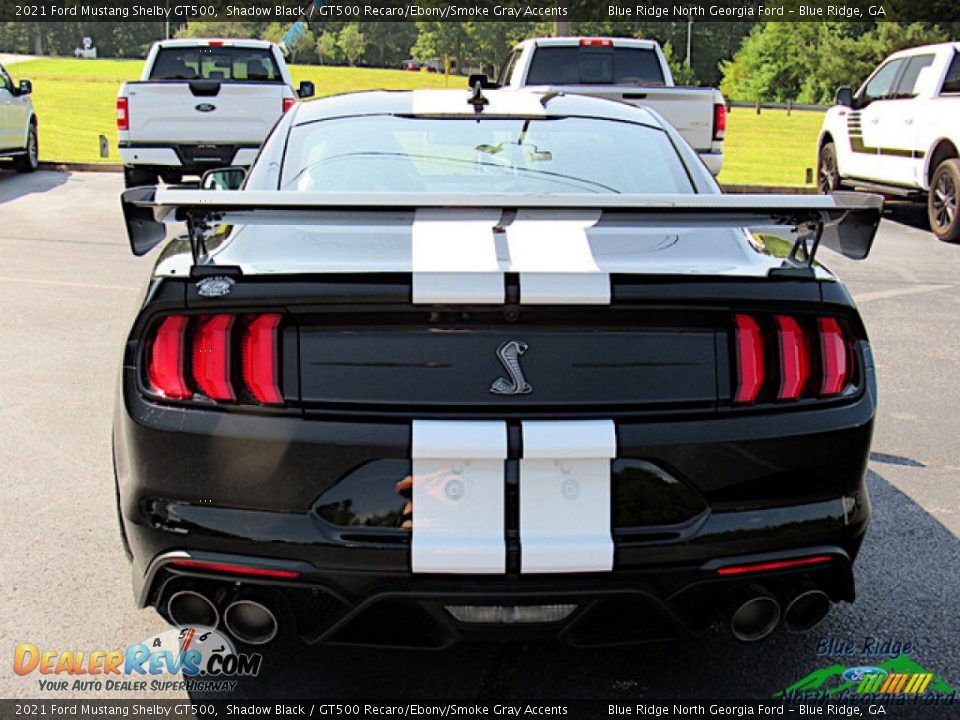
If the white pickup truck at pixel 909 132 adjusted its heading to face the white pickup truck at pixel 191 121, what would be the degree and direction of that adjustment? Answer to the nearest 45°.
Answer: approximately 45° to its left

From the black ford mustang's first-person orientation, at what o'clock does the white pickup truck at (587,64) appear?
The white pickup truck is roughly at 12 o'clock from the black ford mustang.

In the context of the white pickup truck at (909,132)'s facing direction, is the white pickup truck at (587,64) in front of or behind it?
in front

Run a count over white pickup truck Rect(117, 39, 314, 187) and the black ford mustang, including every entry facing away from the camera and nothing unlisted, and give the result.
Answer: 2

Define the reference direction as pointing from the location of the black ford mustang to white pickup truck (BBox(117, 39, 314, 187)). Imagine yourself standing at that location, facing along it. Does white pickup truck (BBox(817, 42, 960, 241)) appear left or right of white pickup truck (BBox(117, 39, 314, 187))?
right

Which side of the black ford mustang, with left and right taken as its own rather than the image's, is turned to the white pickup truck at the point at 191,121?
front

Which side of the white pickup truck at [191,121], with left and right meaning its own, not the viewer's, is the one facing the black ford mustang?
back

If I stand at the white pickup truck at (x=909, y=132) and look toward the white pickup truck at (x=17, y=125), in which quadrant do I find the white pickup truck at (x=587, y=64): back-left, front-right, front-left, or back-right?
front-right

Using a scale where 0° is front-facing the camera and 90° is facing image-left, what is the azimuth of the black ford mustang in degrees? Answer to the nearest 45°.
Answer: approximately 180°

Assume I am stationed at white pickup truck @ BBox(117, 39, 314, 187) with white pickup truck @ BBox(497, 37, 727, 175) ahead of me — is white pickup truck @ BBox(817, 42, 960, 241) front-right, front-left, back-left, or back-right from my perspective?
front-right

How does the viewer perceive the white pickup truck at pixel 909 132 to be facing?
facing away from the viewer and to the left of the viewer

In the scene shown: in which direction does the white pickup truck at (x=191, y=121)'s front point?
away from the camera

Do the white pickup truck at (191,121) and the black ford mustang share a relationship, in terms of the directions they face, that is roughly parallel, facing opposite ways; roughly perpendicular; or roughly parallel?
roughly parallel

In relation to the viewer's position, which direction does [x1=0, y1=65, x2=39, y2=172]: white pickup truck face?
facing away from the viewer and to the right of the viewer
